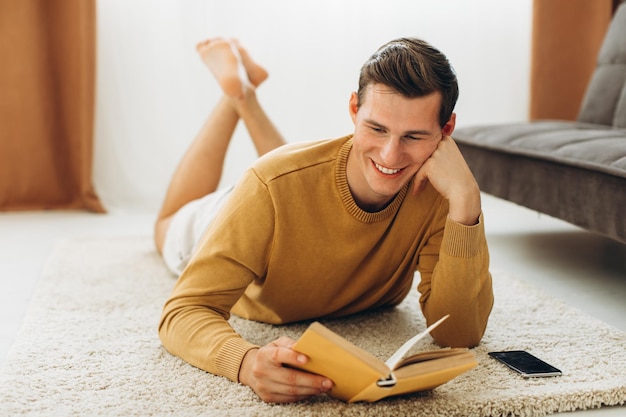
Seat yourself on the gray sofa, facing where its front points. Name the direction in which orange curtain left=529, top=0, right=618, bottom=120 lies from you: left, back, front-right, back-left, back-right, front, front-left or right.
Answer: back-right

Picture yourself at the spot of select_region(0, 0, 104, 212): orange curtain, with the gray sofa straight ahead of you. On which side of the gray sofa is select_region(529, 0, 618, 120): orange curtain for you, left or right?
left

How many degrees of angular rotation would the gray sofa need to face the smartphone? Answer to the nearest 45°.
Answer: approximately 45° to its left

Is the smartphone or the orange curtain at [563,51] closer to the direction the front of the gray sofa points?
the smartphone

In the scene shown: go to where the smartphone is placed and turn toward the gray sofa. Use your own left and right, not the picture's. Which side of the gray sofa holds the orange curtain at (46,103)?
left

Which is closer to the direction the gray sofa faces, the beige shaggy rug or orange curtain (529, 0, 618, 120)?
the beige shaggy rug

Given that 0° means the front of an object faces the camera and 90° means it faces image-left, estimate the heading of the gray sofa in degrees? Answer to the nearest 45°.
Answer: approximately 45°

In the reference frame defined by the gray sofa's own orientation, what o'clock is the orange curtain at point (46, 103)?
The orange curtain is roughly at 2 o'clock from the gray sofa.
